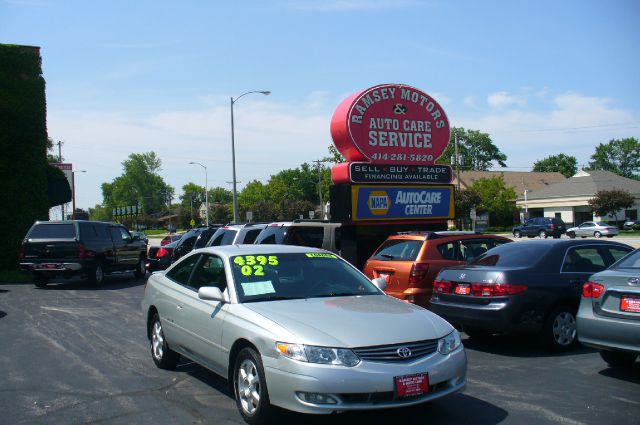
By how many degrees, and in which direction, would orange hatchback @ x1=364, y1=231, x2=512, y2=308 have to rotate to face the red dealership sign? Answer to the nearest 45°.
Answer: approximately 45° to its left

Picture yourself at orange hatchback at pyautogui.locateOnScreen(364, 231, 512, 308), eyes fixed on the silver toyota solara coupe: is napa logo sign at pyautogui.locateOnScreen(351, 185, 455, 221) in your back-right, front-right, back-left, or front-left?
back-right

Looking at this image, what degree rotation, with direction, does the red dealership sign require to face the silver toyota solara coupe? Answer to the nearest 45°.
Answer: approximately 45° to its right

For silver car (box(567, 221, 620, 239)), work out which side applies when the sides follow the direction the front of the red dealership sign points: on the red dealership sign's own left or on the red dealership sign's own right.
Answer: on the red dealership sign's own left

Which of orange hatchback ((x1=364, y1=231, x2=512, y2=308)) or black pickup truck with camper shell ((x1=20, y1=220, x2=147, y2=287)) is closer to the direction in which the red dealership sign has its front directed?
the orange hatchback

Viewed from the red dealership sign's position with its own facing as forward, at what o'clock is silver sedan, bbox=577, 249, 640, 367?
The silver sedan is roughly at 1 o'clock from the red dealership sign.

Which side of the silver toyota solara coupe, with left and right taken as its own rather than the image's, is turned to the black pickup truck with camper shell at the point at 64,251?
back

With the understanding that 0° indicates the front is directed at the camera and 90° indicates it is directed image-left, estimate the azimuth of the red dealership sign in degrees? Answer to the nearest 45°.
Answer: approximately 315°

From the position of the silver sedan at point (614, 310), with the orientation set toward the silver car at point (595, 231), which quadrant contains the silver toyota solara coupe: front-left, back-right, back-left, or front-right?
back-left

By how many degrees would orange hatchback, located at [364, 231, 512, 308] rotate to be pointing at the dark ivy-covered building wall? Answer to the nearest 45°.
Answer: approximately 90° to its left

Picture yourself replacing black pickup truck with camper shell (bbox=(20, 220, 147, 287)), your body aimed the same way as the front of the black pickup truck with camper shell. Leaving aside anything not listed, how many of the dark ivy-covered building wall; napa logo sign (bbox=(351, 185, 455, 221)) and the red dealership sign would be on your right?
2

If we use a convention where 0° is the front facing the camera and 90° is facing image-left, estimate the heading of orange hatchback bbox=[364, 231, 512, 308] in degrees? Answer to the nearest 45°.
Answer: approximately 225°

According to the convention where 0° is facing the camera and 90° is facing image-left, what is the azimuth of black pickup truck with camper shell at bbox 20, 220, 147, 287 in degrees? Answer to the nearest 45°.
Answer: approximately 225°

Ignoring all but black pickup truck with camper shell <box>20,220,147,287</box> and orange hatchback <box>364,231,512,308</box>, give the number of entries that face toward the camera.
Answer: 0

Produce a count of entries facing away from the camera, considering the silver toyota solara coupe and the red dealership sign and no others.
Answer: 0
